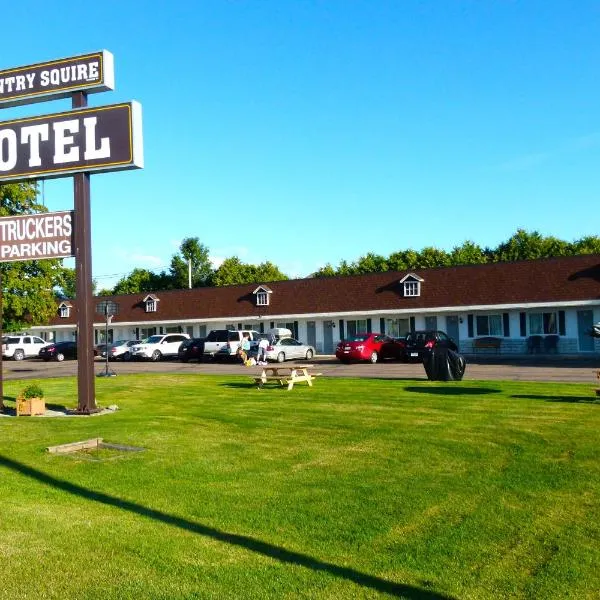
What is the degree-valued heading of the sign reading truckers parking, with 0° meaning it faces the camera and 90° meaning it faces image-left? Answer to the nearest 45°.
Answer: approximately 45°

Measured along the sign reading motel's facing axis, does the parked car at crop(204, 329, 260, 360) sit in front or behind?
behind

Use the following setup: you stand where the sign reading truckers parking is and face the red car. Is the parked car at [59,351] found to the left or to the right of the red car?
left

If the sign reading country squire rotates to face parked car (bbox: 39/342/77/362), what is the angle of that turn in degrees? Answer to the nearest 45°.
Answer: approximately 135° to its right

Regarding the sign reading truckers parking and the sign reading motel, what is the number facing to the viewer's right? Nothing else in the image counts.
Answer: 0

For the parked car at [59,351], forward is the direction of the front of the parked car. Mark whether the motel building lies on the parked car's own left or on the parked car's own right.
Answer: on the parked car's own right

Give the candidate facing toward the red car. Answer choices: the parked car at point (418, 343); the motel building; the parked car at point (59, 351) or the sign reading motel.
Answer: the motel building
